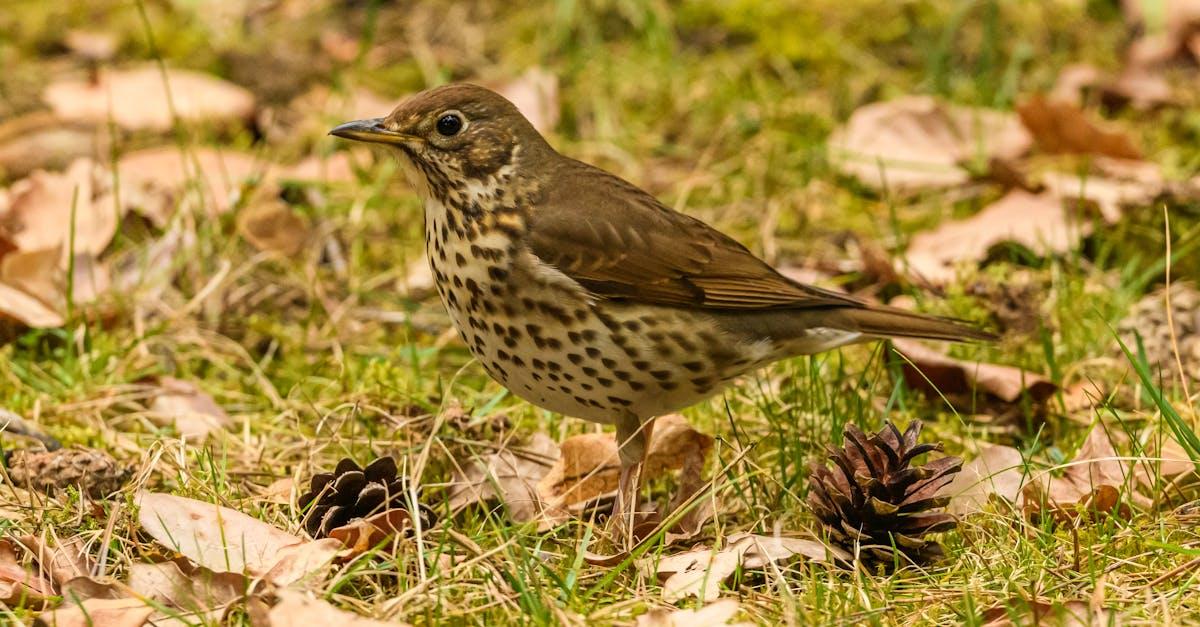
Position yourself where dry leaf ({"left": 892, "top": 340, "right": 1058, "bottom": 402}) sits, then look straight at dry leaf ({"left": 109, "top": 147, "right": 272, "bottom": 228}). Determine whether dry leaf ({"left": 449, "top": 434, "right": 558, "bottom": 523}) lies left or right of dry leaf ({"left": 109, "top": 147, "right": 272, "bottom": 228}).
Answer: left

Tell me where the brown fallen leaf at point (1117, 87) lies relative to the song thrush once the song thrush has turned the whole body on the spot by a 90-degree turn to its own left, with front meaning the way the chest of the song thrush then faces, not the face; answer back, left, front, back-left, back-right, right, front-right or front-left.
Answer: back-left

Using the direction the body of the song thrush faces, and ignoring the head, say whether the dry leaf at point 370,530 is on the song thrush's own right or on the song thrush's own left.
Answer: on the song thrush's own left

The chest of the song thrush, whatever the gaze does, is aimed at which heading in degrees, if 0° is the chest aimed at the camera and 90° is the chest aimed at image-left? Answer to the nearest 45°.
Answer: approximately 90°

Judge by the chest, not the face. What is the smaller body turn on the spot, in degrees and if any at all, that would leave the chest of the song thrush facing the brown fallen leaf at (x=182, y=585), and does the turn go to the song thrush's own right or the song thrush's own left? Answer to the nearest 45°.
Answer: approximately 45° to the song thrush's own left

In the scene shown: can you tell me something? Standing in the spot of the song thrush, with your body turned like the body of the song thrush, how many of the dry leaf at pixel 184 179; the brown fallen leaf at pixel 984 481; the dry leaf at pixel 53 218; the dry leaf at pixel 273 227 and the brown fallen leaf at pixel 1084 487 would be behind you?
2

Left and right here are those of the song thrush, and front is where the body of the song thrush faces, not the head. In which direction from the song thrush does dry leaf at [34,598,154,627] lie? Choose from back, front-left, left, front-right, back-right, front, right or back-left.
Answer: front-left

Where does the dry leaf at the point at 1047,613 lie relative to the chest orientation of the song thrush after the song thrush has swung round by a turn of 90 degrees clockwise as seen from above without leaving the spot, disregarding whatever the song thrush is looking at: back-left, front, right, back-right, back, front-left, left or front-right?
back-right

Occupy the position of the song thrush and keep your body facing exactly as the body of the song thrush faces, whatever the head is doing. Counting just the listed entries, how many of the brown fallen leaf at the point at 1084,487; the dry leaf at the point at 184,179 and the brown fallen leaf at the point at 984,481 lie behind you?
2

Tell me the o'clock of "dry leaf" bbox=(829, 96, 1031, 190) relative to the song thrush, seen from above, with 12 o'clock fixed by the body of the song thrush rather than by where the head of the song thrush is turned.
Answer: The dry leaf is roughly at 4 o'clock from the song thrush.

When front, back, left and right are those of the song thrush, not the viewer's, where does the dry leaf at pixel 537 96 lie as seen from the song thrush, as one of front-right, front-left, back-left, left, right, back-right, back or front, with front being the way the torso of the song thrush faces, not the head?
right

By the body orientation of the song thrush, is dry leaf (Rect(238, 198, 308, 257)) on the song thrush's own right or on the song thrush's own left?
on the song thrush's own right

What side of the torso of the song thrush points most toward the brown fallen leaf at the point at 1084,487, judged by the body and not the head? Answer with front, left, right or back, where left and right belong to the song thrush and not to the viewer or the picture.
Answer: back

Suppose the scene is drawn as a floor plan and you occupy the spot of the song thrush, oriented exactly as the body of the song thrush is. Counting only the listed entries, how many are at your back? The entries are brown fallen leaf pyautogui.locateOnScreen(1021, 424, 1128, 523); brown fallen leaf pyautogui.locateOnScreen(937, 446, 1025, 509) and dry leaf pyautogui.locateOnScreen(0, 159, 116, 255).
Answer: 2

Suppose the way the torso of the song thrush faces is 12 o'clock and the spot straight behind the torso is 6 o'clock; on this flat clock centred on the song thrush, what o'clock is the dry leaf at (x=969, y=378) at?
The dry leaf is roughly at 5 o'clock from the song thrush.

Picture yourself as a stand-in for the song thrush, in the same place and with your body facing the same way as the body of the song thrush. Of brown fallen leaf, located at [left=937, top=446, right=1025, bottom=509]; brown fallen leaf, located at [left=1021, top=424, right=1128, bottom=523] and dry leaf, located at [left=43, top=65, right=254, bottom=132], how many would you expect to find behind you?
2

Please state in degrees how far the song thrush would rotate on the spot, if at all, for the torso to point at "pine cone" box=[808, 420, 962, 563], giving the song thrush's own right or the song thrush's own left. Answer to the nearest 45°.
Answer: approximately 135° to the song thrush's own left

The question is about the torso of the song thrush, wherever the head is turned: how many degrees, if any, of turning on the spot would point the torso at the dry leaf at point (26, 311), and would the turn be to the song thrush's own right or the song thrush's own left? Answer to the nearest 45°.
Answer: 0° — it already faces it
